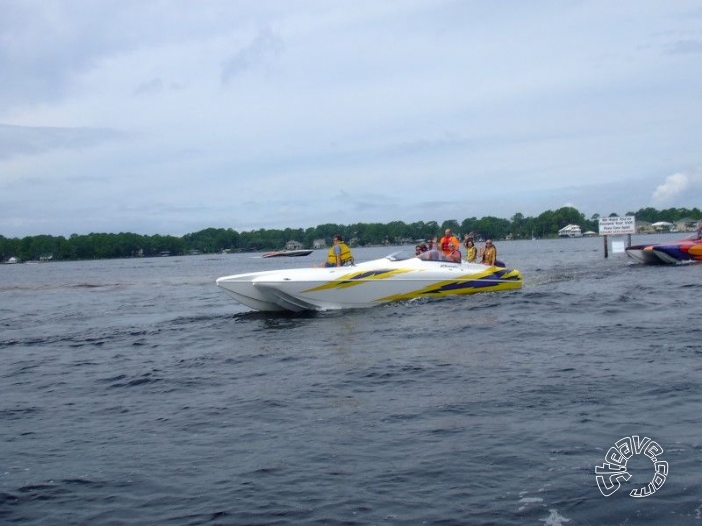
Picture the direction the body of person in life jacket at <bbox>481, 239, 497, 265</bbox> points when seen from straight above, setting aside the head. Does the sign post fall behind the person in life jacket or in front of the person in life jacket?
behind

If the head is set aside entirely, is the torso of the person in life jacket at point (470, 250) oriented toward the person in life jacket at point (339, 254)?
yes

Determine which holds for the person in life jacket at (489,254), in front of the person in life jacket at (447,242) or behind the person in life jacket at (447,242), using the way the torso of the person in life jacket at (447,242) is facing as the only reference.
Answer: behind

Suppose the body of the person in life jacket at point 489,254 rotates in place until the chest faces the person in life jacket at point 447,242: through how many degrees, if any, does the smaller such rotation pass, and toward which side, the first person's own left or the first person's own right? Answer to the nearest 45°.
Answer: approximately 45° to the first person's own right

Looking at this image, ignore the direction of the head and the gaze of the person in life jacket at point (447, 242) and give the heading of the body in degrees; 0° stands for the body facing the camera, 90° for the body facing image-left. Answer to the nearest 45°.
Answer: approximately 45°

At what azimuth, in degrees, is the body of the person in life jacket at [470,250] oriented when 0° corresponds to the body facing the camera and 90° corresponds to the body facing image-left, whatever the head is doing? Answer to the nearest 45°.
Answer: approximately 45°

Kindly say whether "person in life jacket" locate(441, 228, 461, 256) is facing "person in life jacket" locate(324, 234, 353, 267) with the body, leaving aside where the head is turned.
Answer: yes

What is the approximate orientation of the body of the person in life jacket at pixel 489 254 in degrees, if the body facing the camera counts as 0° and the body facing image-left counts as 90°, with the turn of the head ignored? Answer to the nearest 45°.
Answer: approximately 45°

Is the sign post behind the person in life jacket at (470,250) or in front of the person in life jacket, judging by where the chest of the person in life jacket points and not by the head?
behind
